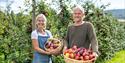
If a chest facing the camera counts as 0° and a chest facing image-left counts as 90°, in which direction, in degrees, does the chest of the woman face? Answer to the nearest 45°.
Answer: approximately 315°
